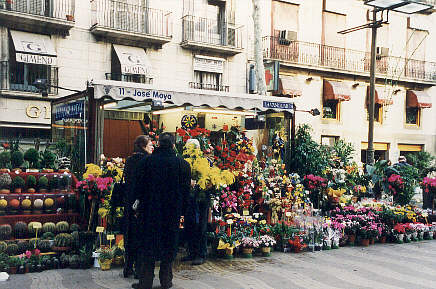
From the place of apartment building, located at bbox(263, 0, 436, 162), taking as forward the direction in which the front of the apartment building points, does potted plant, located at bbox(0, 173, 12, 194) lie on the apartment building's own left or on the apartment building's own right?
on the apartment building's own right

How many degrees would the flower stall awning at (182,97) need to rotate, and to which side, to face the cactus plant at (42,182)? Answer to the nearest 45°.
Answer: approximately 90° to its right

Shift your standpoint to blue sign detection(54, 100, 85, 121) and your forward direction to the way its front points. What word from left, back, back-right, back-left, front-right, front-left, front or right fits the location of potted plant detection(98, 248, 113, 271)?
front-left

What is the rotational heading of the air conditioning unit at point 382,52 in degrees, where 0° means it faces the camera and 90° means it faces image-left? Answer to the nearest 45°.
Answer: approximately 315°

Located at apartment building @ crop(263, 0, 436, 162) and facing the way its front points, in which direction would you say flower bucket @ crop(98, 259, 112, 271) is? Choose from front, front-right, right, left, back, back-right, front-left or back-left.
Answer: front-right

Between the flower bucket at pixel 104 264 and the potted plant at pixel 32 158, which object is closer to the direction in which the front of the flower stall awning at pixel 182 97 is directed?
the flower bucket

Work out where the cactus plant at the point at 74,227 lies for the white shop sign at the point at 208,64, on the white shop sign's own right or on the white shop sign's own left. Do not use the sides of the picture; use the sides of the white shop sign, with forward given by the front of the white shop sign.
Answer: on the white shop sign's own right

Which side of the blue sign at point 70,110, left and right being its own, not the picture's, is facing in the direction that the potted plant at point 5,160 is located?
front

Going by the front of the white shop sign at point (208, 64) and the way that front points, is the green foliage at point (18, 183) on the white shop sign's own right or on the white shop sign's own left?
on the white shop sign's own right

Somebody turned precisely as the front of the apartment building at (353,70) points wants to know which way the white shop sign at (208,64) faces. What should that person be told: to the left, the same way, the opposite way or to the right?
the same way

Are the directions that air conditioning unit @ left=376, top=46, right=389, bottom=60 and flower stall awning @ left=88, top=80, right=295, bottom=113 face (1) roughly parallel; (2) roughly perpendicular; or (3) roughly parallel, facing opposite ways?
roughly parallel

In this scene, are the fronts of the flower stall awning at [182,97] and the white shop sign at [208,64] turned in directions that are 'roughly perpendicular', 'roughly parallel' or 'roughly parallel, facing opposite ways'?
roughly parallel

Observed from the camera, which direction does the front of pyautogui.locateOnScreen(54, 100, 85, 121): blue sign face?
facing the viewer and to the left of the viewer

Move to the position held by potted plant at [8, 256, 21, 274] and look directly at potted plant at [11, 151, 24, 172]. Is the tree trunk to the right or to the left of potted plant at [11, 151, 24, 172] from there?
right

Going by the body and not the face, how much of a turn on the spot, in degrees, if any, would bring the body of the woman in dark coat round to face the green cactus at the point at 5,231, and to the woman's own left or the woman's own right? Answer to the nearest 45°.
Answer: approximately 135° to the woman's own left
